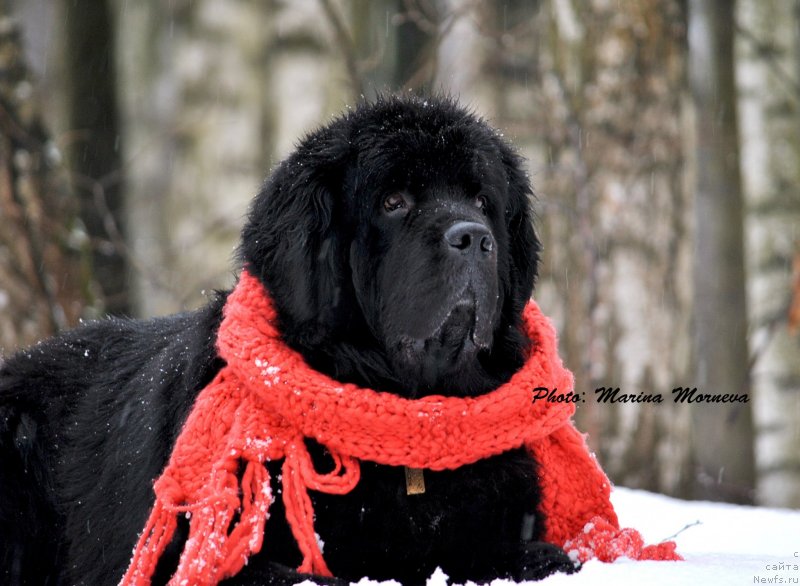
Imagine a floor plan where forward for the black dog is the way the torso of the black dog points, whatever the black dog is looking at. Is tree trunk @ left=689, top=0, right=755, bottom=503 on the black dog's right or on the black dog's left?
on the black dog's left

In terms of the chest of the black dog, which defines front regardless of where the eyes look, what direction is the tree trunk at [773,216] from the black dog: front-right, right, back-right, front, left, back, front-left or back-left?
left

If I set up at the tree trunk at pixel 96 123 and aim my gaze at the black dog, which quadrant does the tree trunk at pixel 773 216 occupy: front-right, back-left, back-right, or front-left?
front-left

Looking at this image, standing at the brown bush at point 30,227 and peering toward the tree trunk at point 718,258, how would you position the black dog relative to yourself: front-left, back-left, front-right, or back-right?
front-right

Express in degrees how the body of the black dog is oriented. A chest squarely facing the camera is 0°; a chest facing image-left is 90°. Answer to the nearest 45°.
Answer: approximately 315°

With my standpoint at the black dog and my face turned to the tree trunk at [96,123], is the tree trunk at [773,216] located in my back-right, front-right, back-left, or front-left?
front-right

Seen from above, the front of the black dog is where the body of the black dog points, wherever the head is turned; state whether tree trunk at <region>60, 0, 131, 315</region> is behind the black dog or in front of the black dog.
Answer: behind

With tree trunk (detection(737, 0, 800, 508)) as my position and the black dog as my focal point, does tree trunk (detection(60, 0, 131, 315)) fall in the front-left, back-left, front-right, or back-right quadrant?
front-right
